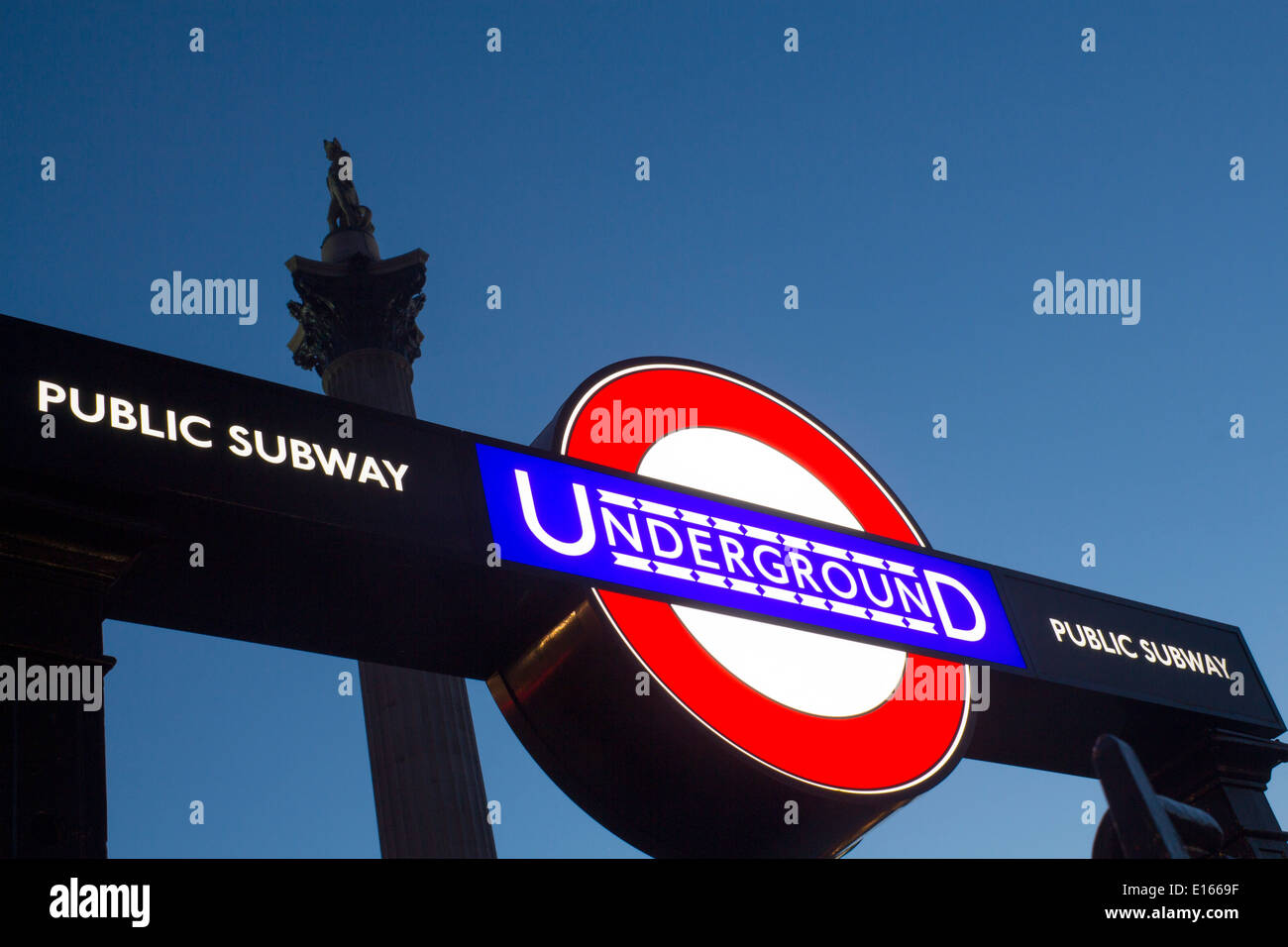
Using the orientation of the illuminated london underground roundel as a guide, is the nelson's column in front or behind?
behind

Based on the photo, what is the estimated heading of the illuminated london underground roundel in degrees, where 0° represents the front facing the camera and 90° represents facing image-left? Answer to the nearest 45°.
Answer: approximately 315°
